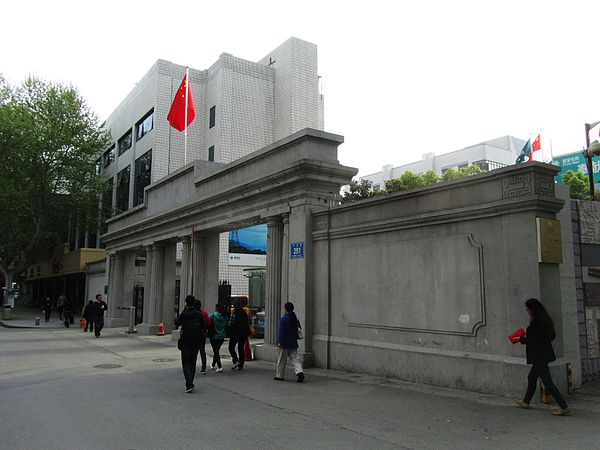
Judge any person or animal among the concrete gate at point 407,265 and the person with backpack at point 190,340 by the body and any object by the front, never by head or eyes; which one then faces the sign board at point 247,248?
the person with backpack

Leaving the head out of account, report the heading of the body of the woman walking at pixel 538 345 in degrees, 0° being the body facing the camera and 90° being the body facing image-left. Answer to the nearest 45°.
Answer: approximately 90°

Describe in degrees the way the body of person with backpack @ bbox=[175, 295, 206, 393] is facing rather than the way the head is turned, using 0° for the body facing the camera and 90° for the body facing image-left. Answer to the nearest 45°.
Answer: approximately 180°

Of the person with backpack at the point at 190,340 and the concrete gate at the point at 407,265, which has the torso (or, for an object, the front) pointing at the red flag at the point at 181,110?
the person with backpack

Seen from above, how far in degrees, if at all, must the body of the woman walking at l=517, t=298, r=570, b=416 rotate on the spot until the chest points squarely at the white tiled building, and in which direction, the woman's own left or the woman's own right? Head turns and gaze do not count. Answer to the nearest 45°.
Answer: approximately 45° to the woman's own right

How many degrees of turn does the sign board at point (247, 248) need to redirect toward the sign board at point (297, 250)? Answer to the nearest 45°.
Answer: approximately 45° to its left

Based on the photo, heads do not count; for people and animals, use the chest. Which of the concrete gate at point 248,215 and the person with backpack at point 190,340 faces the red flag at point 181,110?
the person with backpack

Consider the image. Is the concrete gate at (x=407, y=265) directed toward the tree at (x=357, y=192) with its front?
no

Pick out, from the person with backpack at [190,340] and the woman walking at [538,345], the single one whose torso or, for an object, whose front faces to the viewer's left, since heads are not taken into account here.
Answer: the woman walking

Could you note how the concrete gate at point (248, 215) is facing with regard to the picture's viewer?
facing the viewer and to the left of the viewer

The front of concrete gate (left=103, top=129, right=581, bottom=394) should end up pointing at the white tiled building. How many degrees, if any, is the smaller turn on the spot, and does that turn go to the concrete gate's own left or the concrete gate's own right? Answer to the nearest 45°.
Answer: approximately 135° to the concrete gate's own right

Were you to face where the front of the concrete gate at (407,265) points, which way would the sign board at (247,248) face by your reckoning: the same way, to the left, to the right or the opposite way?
the same way

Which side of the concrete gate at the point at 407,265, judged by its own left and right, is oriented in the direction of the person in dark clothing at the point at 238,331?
right

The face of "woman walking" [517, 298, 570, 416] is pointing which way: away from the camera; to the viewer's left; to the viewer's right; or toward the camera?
to the viewer's left

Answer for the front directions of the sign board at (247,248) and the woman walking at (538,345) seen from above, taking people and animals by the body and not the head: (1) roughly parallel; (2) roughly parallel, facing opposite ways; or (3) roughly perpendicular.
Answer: roughly perpendicular

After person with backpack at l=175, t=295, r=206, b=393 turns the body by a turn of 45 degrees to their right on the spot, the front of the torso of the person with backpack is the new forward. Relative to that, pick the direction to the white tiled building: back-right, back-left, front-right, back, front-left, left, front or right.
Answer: front-left
